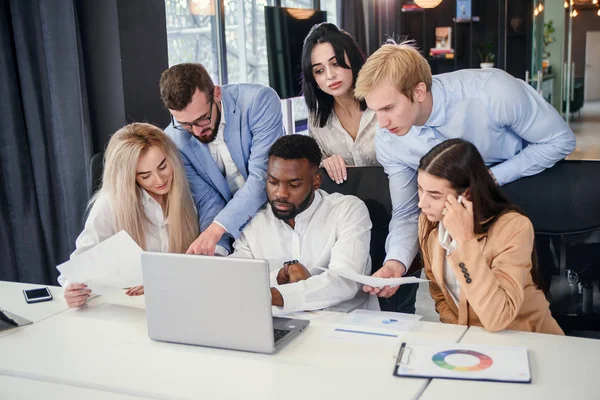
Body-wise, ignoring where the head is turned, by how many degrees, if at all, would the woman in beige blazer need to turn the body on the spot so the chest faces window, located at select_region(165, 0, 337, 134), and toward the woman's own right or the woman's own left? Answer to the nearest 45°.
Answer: approximately 90° to the woman's own right

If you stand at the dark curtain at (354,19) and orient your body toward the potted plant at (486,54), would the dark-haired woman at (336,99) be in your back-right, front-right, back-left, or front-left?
back-right

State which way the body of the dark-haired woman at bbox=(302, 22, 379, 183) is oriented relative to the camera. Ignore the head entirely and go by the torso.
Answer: toward the camera

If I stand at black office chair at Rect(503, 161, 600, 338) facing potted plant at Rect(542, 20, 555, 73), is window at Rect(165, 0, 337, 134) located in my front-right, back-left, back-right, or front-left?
front-left

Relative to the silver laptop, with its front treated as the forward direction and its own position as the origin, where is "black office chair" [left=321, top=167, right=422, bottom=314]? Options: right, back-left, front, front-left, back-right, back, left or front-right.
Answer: front

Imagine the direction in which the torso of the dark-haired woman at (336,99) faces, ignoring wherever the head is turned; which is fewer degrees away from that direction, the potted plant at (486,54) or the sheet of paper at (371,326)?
the sheet of paper

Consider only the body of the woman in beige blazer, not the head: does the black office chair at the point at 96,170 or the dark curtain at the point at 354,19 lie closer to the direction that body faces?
the black office chair

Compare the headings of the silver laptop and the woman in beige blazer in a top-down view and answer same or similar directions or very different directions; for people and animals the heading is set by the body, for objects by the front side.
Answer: very different directions

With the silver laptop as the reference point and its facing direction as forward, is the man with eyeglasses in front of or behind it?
in front

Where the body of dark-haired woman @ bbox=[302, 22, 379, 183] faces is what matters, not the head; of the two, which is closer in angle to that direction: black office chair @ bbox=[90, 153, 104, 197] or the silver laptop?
the silver laptop

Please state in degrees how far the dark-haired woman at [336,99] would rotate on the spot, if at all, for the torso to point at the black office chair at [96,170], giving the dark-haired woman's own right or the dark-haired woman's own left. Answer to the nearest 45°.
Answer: approximately 90° to the dark-haired woman's own right

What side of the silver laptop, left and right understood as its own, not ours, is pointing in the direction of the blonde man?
front

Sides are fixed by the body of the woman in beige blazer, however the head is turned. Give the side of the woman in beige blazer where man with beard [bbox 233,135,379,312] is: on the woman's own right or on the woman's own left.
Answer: on the woman's own right

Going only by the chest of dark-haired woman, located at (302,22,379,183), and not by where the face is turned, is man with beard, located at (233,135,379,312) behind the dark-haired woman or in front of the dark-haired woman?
in front

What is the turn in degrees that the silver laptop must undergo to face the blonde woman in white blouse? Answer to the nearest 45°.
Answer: approximately 45° to its left

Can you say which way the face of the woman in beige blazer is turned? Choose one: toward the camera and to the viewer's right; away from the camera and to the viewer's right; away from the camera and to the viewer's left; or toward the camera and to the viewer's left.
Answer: toward the camera and to the viewer's left

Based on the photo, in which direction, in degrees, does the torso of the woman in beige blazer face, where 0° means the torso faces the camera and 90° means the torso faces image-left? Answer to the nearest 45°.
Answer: approximately 45°

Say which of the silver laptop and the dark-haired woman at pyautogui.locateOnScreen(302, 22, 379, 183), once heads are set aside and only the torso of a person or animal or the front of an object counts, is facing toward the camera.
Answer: the dark-haired woman

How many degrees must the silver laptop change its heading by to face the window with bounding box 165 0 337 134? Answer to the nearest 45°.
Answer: approximately 45° to its left
